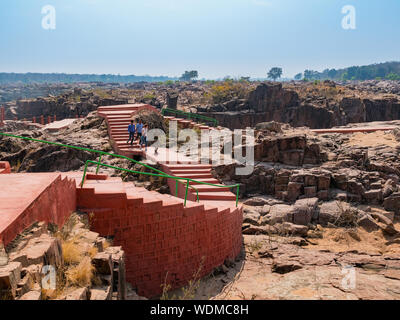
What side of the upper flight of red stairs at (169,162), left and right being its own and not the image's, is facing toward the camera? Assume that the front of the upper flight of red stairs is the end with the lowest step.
front

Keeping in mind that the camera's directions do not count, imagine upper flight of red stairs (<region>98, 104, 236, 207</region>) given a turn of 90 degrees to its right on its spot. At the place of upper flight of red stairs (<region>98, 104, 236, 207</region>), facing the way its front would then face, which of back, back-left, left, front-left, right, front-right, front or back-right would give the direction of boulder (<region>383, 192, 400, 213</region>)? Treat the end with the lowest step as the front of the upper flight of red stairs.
back

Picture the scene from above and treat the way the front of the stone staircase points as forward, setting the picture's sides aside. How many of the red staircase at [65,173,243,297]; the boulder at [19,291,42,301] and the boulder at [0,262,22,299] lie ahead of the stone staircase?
3

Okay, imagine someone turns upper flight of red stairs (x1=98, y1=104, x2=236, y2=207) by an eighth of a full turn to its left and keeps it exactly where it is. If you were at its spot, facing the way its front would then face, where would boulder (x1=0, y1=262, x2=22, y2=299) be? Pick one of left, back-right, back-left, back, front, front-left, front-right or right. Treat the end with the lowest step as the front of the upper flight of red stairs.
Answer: front-right

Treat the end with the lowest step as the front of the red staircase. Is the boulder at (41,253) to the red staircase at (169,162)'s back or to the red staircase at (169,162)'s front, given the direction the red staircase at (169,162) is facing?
to the front

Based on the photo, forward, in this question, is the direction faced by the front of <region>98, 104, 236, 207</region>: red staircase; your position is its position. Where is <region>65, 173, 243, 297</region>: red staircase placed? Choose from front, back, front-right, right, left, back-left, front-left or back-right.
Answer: front

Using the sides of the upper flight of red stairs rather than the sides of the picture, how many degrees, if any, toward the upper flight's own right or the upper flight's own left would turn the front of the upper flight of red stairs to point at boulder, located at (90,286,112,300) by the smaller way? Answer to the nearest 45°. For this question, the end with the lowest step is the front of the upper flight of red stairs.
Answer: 0° — it already faces it

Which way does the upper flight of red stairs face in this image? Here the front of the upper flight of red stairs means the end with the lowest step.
toward the camera

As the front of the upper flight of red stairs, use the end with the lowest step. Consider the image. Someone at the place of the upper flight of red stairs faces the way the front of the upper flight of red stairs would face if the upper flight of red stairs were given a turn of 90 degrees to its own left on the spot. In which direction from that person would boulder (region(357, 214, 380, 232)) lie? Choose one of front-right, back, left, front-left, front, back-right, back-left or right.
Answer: front-right
